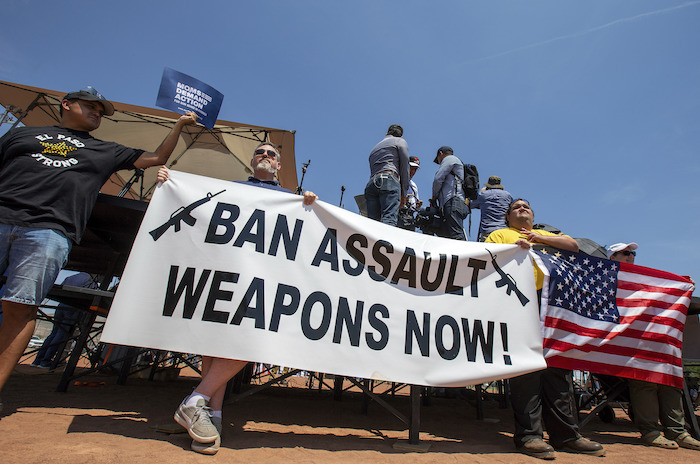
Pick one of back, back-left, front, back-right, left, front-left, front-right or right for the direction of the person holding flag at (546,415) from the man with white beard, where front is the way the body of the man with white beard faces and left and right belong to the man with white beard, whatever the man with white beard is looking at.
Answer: left

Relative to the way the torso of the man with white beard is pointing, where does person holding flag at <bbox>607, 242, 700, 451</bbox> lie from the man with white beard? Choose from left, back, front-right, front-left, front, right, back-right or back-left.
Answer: left

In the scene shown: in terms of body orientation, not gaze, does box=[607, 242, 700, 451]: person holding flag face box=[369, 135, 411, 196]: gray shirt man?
no

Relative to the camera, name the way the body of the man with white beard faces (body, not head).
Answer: toward the camera

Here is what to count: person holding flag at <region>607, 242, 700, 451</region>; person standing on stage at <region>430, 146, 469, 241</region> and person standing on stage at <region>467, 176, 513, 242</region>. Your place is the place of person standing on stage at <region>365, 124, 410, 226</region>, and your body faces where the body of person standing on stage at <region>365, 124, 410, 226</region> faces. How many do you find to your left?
0

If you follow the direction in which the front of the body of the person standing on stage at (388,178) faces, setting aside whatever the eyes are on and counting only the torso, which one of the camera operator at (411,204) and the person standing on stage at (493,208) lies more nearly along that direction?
the camera operator

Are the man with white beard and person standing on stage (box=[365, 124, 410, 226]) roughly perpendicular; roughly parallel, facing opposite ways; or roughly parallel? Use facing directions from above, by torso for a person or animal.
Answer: roughly parallel, facing opposite ways

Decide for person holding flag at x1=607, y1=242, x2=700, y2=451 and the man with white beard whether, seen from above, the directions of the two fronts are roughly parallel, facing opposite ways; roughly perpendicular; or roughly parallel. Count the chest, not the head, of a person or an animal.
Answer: roughly parallel

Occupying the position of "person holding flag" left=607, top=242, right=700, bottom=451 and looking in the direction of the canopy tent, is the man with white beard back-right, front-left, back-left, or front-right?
front-left

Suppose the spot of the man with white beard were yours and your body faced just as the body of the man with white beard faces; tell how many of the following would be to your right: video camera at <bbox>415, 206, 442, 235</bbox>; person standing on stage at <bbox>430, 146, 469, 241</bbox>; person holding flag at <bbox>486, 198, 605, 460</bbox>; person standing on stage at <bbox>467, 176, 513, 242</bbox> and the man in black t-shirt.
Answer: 1

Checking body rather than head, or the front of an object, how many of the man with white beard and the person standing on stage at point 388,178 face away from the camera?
1

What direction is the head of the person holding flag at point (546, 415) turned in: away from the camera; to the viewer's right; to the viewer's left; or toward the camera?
toward the camera

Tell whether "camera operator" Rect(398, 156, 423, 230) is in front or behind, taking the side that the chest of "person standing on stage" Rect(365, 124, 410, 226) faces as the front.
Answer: in front

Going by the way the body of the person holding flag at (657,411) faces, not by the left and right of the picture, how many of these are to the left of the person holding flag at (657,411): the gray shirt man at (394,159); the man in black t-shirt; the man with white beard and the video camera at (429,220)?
0

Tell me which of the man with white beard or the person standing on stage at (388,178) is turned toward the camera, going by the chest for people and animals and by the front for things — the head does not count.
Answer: the man with white beard

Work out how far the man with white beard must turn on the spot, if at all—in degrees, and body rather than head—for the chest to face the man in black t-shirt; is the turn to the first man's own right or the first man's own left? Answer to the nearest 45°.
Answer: approximately 90° to the first man's own right

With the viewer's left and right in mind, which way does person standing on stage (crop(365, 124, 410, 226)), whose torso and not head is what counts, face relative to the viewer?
facing away from the viewer

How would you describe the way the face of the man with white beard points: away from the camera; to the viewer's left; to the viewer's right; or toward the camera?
toward the camera

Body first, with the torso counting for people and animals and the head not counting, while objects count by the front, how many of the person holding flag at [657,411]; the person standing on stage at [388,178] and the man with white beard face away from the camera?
1
